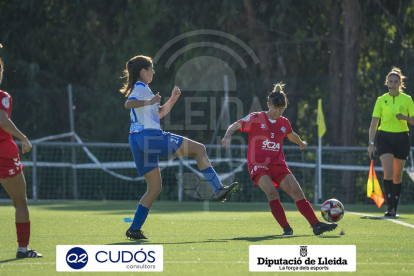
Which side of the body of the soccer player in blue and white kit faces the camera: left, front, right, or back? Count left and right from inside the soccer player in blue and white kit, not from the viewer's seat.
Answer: right

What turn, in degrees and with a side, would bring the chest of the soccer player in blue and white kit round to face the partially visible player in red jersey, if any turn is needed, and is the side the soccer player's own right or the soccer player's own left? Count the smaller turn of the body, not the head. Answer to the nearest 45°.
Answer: approximately 135° to the soccer player's own right

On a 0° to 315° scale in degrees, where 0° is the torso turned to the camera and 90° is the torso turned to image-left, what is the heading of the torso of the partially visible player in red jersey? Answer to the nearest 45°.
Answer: approximately 270°

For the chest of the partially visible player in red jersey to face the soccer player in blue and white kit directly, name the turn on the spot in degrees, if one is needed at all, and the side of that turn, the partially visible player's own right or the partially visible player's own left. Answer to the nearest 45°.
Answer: approximately 45° to the partially visible player's own left

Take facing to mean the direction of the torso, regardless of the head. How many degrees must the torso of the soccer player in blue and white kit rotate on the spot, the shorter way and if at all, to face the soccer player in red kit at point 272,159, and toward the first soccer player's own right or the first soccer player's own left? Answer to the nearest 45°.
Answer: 0° — they already face them

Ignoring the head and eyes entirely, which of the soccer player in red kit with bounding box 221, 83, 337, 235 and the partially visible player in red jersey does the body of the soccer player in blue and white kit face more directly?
the soccer player in red kit

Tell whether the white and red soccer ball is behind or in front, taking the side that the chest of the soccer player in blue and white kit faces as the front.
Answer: in front

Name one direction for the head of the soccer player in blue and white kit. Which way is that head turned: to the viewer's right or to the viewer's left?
to the viewer's right

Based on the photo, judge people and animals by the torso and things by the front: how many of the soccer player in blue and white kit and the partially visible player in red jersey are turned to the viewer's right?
2

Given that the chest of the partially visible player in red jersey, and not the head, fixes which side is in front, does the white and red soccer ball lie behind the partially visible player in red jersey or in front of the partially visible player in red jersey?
in front
